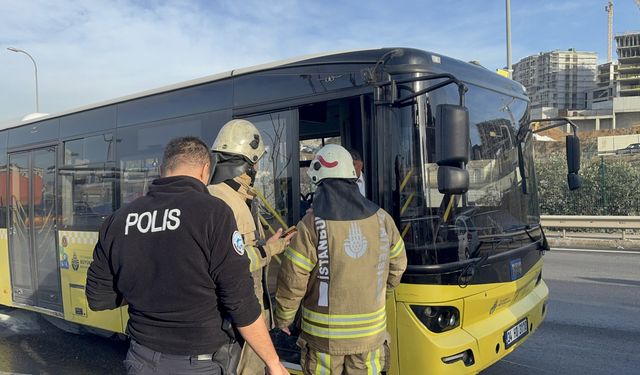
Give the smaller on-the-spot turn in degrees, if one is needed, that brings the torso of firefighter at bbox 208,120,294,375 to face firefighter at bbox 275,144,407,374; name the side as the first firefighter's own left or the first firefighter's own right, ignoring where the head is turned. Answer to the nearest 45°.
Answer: approximately 45° to the first firefighter's own right

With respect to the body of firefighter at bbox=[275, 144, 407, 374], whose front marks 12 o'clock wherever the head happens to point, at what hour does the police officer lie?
The police officer is roughly at 9 o'clock from the firefighter.

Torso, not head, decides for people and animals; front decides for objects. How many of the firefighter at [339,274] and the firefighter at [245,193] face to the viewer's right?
1

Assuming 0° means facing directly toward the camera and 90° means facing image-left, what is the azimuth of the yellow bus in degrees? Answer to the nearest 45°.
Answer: approximately 315°

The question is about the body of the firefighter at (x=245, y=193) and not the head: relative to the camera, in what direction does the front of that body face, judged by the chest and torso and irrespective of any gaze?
to the viewer's right

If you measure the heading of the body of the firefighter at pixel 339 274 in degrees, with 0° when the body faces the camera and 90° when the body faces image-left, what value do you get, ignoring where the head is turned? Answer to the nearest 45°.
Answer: approximately 135°

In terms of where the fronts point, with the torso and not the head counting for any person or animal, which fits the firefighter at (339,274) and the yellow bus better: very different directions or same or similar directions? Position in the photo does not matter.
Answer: very different directions

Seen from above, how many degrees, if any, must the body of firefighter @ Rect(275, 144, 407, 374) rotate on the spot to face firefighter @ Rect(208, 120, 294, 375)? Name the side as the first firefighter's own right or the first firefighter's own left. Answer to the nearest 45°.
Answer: approximately 45° to the first firefighter's own left

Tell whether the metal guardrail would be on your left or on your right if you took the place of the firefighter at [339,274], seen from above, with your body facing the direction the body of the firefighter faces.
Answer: on your right

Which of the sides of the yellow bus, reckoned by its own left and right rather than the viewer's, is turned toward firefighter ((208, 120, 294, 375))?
right

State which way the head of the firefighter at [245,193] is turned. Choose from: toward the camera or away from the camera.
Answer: away from the camera

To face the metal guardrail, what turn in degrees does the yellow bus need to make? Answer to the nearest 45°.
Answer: approximately 90° to its left
